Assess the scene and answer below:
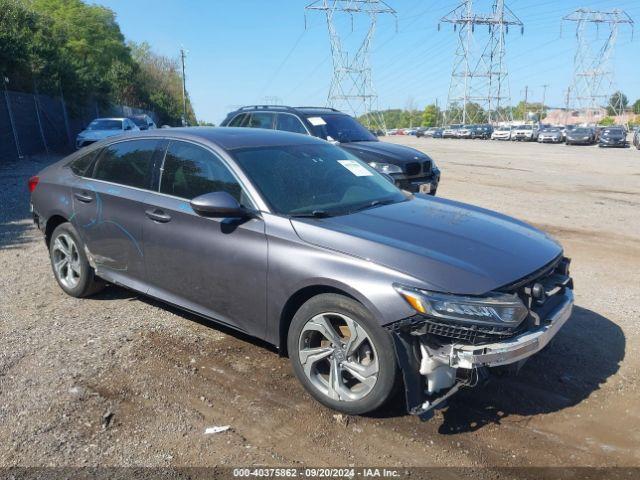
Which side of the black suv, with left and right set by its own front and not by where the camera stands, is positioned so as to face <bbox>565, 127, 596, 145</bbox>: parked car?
left

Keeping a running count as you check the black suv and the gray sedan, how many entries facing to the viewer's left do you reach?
0

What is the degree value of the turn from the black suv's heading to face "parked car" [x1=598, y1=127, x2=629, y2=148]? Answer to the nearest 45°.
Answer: approximately 90° to its left

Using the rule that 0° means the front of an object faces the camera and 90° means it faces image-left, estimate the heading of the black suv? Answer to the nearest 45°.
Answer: approximately 315°

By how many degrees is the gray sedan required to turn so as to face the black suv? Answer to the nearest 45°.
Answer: approximately 135° to its left

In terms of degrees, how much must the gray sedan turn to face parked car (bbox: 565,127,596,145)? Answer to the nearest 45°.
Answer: approximately 90° to its left

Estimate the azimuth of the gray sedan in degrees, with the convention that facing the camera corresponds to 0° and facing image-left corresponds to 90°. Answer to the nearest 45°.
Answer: approximately 315°

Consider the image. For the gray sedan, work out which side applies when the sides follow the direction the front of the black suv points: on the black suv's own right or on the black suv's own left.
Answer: on the black suv's own right

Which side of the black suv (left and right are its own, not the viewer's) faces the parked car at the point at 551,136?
left
